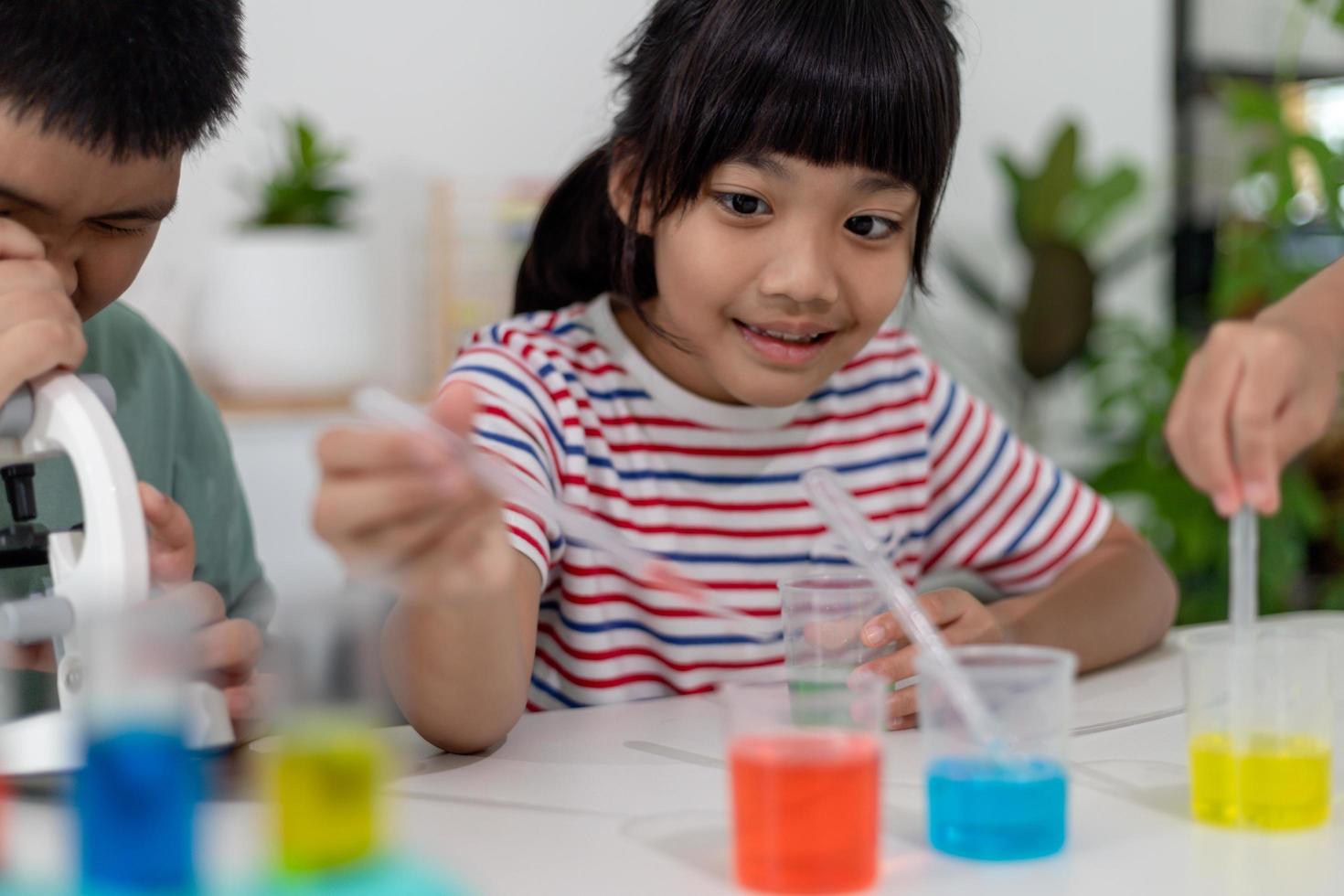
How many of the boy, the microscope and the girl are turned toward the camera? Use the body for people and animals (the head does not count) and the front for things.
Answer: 2

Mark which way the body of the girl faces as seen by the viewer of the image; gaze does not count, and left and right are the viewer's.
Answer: facing the viewer

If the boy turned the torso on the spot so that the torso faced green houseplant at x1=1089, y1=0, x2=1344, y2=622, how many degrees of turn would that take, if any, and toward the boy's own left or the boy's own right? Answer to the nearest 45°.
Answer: approximately 135° to the boy's own left

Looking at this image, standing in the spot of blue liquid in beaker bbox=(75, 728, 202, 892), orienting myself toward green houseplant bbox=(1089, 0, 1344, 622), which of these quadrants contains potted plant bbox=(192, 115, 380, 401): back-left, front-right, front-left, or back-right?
front-left

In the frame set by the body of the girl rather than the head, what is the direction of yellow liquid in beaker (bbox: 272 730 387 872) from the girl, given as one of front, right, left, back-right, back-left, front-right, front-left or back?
front

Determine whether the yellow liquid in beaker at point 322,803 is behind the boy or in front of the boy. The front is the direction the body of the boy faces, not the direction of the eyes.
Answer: in front

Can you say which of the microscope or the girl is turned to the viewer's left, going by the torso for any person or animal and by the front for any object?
the microscope

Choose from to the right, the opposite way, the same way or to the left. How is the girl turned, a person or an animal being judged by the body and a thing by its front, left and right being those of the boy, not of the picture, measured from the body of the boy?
the same way

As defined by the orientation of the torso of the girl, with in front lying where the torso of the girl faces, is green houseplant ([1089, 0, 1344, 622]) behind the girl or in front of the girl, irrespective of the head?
behind

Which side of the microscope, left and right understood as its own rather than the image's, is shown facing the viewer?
left

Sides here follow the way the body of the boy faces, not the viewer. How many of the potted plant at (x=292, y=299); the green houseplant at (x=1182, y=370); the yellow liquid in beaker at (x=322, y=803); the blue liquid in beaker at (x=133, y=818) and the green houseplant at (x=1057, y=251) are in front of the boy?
2

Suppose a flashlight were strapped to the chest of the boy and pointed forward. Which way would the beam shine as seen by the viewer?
toward the camera
